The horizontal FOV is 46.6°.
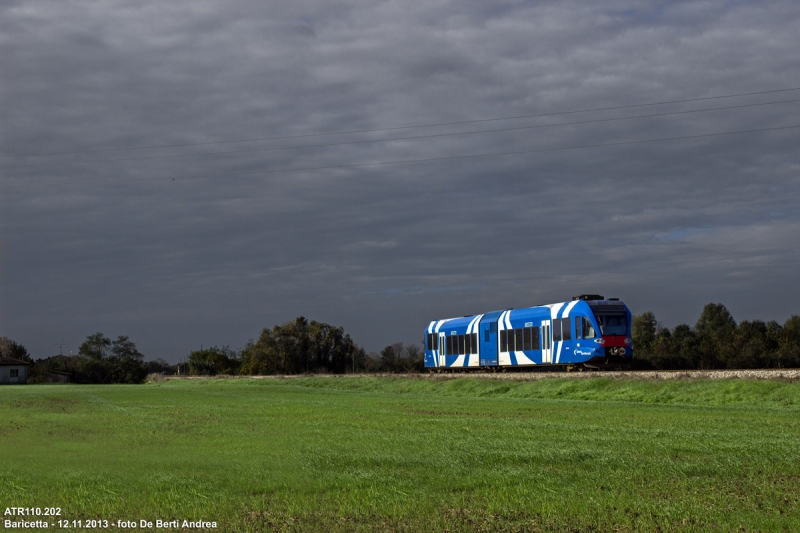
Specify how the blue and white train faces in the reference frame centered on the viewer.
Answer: facing the viewer and to the right of the viewer
